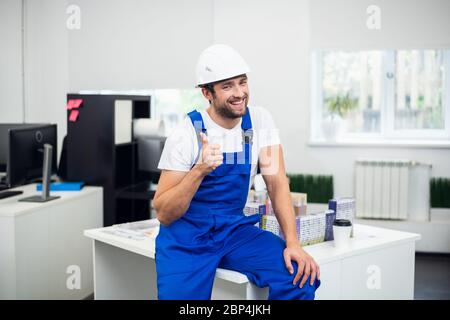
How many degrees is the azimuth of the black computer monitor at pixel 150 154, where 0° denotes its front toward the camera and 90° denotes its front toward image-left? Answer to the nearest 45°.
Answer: approximately 45°

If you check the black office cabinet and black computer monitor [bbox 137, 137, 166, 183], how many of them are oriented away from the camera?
0

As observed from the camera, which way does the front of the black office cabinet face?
facing the viewer and to the right of the viewer

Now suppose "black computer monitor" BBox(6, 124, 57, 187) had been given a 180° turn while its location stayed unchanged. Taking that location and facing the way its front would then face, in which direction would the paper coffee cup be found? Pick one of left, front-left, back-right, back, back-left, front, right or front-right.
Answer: front

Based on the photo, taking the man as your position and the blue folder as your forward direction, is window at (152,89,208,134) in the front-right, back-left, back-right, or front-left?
front-right

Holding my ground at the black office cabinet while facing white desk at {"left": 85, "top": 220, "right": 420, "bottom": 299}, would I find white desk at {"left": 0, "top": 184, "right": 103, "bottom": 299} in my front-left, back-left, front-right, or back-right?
front-right

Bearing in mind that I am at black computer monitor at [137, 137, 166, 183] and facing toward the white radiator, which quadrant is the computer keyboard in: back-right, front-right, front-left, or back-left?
back-right

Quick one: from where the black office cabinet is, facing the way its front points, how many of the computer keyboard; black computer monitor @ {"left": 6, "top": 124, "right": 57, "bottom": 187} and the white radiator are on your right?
2

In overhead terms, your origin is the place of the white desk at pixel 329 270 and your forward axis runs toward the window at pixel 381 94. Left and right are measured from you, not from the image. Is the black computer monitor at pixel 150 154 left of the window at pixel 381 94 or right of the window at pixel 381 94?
left

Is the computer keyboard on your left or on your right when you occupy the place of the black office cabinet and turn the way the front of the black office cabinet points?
on your right
